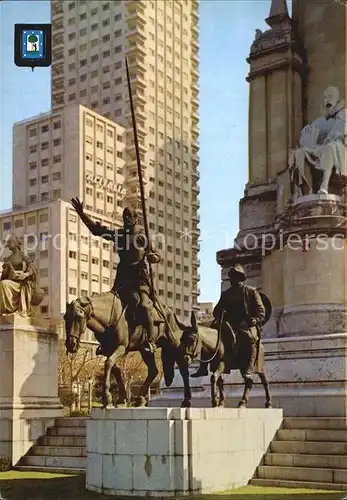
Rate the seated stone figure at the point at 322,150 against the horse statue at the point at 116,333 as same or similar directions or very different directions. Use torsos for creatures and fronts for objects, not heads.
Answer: same or similar directions

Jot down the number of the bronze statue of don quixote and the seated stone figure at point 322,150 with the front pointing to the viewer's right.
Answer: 0

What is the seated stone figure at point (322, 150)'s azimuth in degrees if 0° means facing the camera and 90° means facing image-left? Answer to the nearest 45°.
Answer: approximately 45°

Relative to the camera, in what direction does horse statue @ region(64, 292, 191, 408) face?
facing the viewer and to the left of the viewer

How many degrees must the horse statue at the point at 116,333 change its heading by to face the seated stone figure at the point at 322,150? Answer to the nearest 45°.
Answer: approximately 180°

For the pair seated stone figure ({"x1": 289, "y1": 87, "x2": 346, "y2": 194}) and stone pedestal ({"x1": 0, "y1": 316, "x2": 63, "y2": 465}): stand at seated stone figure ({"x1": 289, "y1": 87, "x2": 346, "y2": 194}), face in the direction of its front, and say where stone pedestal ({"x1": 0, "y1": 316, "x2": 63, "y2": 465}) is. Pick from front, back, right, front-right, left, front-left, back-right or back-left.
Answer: front

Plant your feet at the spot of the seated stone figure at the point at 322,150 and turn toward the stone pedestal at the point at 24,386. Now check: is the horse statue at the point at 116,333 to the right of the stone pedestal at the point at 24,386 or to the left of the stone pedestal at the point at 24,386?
left

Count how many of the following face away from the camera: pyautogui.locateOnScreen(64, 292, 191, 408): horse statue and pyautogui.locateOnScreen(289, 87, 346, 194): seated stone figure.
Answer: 0

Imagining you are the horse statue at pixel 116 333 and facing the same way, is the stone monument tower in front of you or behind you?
behind

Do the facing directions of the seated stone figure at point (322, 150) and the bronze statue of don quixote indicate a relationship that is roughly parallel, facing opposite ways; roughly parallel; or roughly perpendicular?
roughly parallel

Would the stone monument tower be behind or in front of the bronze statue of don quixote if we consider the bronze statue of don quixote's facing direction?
behind

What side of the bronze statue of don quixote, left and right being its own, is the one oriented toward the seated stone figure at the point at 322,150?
back
